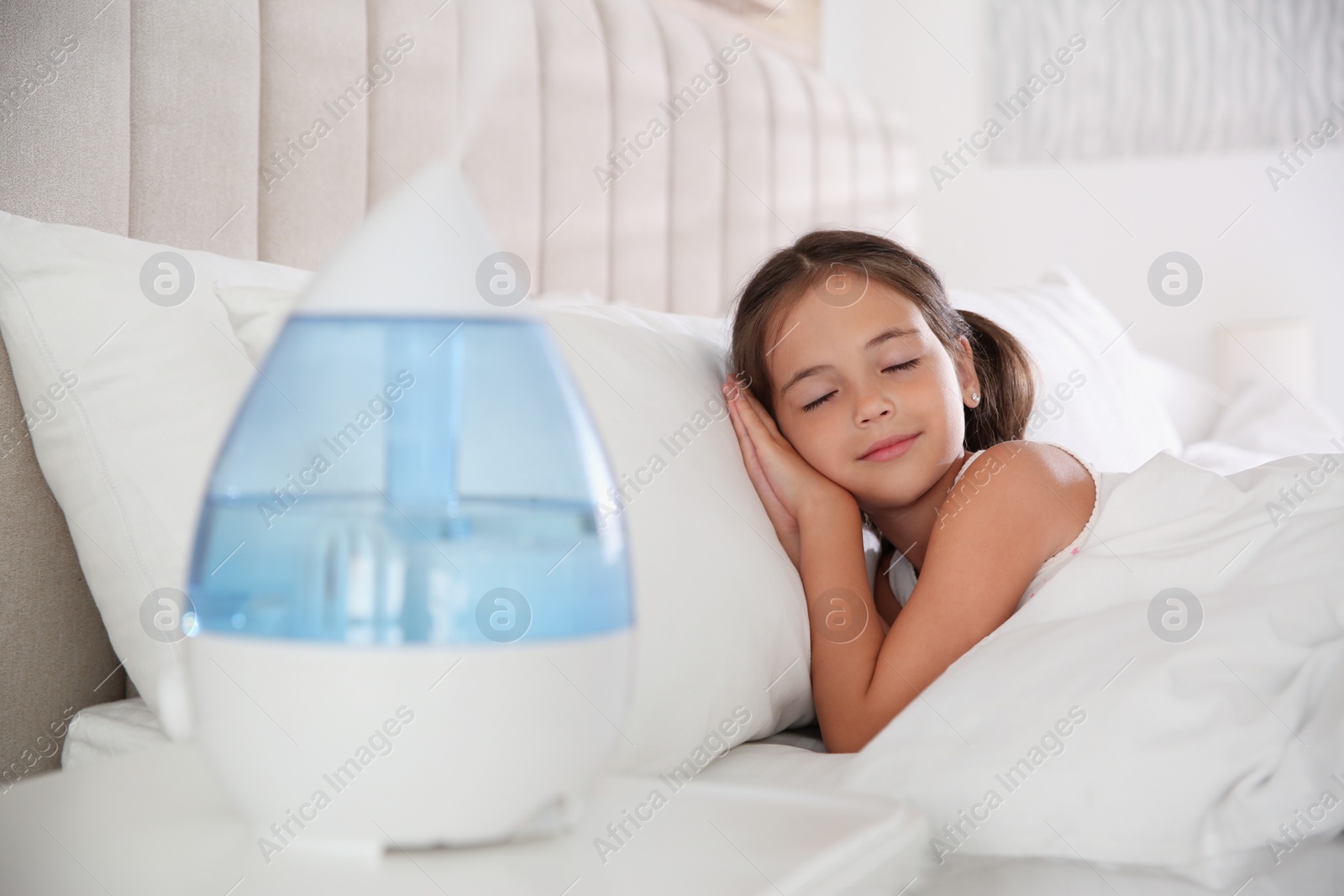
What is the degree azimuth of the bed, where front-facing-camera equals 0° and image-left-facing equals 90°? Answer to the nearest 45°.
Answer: approximately 315°
